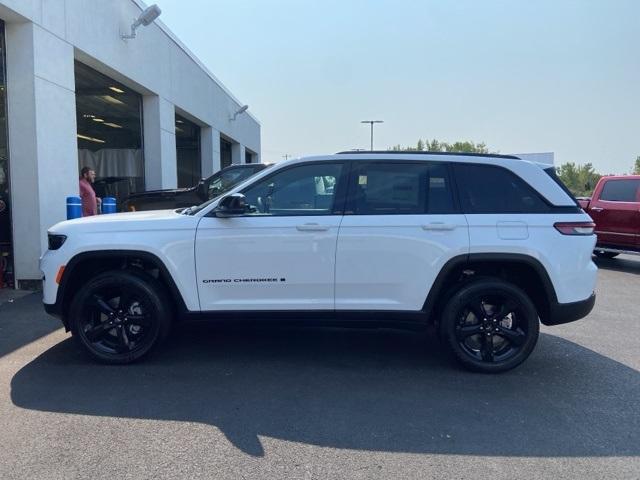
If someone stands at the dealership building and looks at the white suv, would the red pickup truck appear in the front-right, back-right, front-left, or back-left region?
front-left

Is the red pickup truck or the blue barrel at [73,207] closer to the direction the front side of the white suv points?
the blue barrel

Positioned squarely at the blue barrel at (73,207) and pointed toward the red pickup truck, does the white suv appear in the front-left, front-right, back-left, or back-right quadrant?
front-right

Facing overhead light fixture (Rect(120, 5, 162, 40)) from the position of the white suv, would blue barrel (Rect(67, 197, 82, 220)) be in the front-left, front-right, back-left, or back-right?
front-left

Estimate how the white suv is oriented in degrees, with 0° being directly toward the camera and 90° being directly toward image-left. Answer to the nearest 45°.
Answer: approximately 90°

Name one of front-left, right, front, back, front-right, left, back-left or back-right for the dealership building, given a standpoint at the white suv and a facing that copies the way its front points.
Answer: front-right

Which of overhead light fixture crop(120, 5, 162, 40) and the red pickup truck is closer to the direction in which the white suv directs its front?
the overhead light fixture

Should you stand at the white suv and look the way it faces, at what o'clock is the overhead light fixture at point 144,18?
The overhead light fixture is roughly at 2 o'clock from the white suv.

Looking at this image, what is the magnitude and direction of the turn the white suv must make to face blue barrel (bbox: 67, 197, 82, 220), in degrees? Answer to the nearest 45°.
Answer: approximately 45° to its right

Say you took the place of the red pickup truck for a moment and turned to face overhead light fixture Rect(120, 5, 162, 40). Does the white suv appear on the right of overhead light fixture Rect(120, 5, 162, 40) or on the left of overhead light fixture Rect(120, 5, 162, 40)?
left
